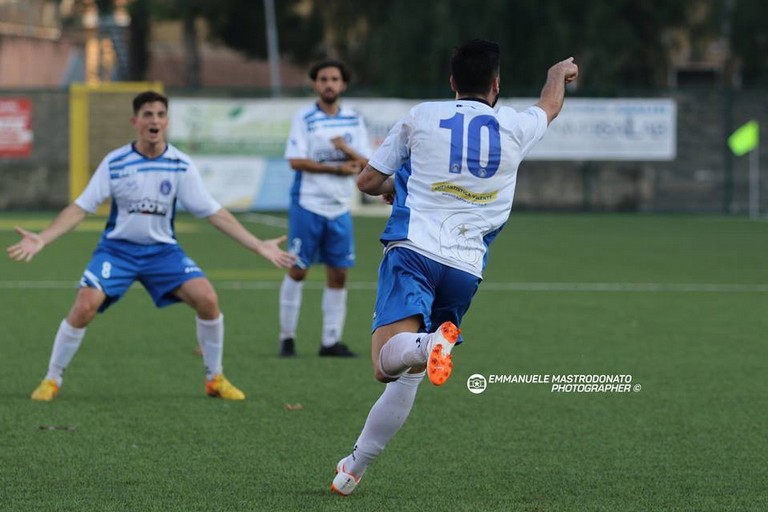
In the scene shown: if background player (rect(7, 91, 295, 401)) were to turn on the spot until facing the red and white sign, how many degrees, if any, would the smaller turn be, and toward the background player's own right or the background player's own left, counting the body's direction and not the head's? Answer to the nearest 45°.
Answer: approximately 180°

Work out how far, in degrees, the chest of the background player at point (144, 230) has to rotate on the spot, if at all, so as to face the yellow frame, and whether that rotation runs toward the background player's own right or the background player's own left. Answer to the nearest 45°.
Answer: approximately 180°

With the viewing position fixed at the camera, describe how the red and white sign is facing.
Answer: facing the viewer

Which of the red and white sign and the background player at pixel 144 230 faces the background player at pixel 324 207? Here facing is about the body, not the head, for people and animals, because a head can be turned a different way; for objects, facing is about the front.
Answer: the red and white sign

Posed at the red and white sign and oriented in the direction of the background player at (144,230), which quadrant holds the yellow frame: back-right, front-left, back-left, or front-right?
front-left

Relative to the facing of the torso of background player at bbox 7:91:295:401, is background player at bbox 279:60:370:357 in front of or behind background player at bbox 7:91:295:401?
behind

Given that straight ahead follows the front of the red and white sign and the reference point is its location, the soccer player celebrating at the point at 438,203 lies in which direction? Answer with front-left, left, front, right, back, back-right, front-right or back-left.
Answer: front

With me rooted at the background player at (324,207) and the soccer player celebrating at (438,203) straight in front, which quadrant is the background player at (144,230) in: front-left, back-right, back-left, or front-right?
front-right

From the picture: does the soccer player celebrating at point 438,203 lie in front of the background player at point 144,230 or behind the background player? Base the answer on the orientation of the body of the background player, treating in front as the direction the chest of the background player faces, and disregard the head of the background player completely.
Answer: in front

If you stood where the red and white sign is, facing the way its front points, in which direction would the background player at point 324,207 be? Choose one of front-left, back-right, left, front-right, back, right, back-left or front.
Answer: front
